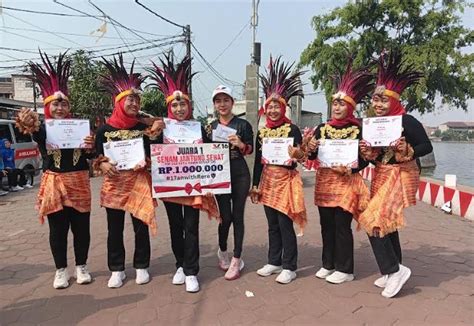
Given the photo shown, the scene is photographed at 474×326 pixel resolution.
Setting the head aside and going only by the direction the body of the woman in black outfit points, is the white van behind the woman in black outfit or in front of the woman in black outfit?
behind

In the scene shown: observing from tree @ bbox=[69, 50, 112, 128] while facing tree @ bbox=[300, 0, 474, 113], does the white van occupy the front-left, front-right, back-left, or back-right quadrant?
back-right

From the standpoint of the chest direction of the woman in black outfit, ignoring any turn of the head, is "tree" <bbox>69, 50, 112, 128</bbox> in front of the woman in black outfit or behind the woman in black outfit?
behind

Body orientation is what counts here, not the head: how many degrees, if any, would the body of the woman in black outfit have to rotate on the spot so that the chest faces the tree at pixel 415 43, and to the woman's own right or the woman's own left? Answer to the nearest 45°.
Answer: approximately 135° to the woman's own left

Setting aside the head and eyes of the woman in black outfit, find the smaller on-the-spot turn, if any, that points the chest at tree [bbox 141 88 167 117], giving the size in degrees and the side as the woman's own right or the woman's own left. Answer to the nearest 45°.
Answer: approximately 180°

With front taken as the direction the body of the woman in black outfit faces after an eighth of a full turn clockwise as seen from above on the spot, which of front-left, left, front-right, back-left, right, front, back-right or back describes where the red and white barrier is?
back

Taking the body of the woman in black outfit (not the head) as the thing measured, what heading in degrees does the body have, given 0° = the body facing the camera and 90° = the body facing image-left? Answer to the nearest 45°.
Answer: approximately 0°

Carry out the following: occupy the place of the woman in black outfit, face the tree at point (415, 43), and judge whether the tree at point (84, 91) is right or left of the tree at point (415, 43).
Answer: left

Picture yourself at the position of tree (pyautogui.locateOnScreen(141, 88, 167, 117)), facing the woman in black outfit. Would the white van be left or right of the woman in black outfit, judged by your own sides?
right
